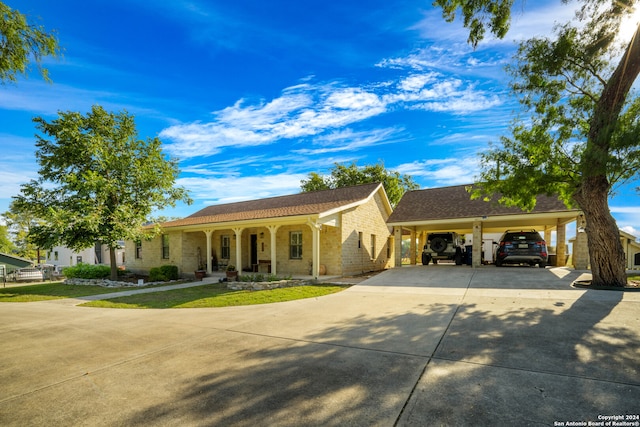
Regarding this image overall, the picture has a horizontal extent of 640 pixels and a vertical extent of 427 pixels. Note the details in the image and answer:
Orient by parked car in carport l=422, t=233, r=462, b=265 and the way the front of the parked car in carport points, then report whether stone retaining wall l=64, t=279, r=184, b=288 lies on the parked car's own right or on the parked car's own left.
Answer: on the parked car's own left

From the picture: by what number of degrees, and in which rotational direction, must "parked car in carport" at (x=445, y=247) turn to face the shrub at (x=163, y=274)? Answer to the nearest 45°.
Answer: approximately 90° to its left

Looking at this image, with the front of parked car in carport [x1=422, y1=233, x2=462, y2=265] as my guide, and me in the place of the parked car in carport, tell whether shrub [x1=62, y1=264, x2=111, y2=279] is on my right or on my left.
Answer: on my left

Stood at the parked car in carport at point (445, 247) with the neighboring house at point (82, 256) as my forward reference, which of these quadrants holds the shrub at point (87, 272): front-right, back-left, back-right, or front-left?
front-left

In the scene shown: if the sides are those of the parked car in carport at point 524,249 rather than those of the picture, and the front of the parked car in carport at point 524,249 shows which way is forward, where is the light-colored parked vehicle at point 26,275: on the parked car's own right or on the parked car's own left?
on the parked car's own left

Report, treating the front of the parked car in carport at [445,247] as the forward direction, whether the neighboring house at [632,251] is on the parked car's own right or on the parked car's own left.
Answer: on the parked car's own right

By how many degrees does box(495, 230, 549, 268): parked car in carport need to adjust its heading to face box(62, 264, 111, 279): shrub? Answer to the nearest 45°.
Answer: approximately 90° to its left

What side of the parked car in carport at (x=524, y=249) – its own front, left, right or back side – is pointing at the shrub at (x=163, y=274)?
left

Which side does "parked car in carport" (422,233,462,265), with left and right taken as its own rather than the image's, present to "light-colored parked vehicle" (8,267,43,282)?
left

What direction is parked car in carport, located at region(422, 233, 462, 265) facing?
away from the camera

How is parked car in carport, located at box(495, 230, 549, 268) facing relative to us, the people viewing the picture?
facing away from the viewer
